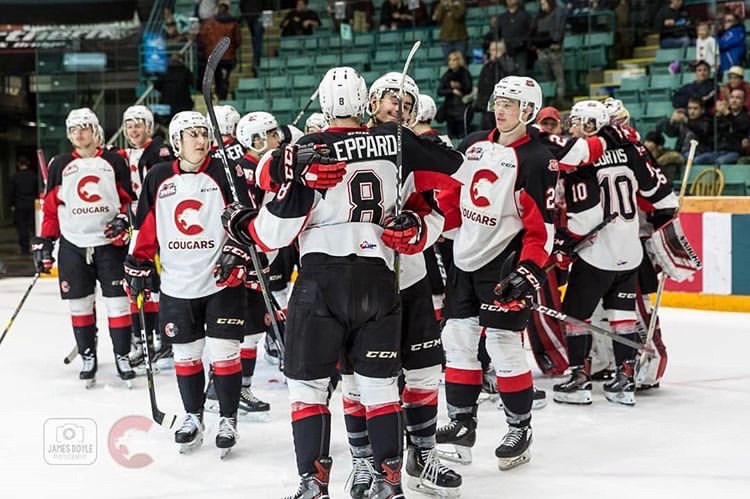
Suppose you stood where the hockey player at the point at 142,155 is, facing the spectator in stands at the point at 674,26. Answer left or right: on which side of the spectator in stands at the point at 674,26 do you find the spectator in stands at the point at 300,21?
left

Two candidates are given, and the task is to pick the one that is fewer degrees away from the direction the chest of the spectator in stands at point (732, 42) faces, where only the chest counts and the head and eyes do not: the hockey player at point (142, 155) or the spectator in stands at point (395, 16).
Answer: the hockey player

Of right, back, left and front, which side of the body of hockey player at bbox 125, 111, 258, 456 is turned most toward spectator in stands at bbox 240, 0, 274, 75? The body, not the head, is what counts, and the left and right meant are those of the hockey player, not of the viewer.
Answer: back

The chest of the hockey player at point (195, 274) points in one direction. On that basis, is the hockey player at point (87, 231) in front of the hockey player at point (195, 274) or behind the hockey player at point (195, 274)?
behind

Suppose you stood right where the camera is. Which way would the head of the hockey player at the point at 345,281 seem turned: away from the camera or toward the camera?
away from the camera

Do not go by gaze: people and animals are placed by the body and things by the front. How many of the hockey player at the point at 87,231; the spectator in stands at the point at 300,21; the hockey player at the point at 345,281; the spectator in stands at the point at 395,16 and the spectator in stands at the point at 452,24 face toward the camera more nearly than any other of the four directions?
4

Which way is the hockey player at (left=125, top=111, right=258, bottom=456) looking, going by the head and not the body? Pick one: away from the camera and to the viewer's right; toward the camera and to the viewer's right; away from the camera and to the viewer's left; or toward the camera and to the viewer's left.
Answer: toward the camera and to the viewer's right

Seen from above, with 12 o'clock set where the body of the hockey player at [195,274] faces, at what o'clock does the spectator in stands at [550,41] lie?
The spectator in stands is roughly at 7 o'clock from the hockey player.

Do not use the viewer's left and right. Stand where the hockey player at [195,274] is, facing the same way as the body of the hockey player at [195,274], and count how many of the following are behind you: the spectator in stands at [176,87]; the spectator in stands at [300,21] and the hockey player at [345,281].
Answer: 2

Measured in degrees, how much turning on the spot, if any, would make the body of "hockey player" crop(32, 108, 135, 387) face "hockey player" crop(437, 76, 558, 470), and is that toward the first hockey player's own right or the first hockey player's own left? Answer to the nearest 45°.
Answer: approximately 45° to the first hockey player's own left

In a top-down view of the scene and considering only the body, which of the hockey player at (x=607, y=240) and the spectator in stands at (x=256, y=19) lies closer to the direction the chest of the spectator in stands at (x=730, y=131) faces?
the hockey player
